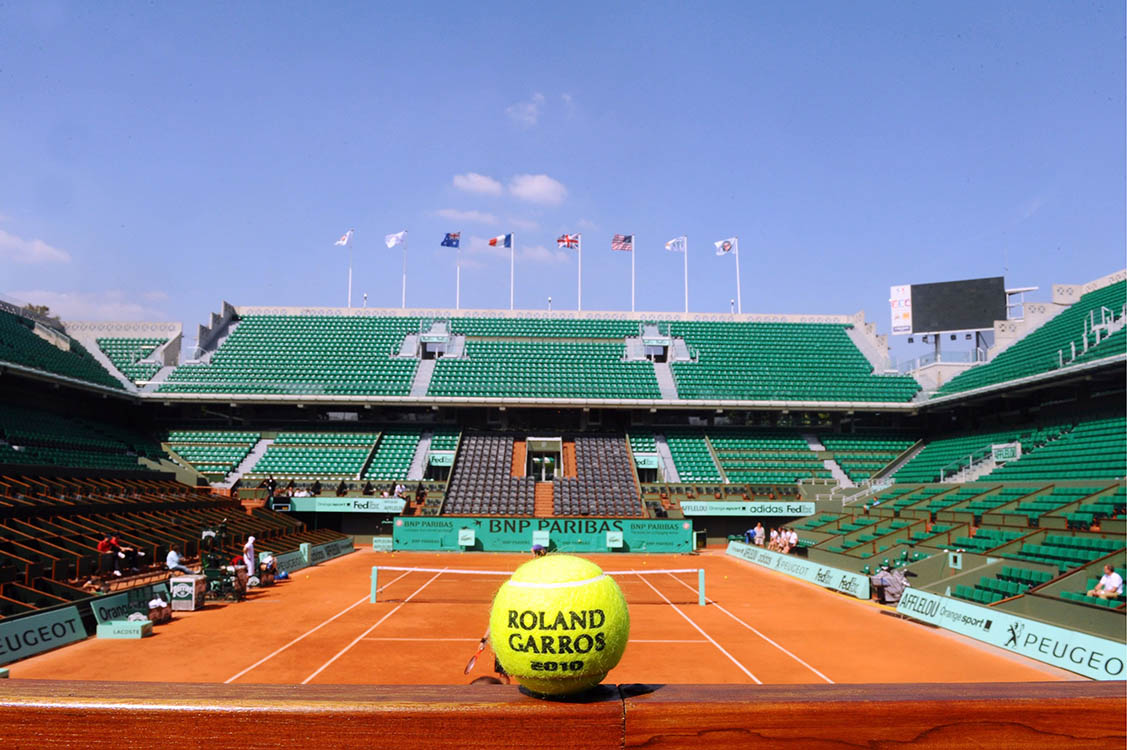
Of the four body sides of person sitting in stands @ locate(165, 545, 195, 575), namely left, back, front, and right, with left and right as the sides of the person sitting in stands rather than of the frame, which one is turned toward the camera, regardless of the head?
right

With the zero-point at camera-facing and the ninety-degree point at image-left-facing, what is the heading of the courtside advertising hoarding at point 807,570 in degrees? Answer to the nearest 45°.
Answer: approximately 45°

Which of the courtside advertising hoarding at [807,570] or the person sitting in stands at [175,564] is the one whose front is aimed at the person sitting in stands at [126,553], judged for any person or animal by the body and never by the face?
the courtside advertising hoarding

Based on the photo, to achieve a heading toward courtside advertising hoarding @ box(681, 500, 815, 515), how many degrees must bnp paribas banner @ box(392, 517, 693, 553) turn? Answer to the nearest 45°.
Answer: approximately 90° to its left

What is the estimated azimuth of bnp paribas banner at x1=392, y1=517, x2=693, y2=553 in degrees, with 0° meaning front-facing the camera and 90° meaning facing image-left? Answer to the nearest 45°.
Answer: approximately 0°

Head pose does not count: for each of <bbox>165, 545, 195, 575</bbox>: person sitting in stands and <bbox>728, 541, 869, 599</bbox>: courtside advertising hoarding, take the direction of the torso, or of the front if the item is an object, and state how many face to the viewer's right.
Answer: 1

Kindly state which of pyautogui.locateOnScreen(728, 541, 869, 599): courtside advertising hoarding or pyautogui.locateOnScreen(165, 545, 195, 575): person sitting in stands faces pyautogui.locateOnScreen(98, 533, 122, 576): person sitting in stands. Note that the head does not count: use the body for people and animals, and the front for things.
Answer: the courtside advertising hoarding

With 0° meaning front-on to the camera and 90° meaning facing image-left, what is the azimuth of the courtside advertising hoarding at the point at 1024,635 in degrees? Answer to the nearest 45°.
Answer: approximately 45°

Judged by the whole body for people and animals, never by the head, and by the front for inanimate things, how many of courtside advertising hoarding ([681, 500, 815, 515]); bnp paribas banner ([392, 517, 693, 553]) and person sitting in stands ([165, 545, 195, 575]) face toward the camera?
2

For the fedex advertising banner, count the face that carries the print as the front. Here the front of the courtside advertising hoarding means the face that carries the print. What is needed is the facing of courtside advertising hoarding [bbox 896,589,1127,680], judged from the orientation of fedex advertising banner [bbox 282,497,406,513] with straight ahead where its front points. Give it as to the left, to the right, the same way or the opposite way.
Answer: to the right
